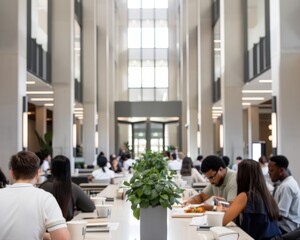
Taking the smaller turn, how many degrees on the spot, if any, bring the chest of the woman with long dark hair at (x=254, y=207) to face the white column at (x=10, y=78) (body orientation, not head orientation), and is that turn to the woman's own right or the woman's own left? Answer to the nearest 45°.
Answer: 0° — they already face it

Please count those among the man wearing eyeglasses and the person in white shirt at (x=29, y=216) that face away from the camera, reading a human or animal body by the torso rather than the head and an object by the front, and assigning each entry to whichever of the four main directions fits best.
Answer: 1

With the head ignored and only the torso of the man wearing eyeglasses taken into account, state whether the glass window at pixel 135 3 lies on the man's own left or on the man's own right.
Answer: on the man's own right

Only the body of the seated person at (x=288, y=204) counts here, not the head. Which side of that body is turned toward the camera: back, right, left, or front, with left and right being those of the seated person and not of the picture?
left

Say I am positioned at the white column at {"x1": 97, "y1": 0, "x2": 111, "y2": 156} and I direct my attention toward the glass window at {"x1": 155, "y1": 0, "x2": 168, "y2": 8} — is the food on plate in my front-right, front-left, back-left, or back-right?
back-right

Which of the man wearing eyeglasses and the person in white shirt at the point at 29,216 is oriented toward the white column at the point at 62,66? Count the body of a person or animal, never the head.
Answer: the person in white shirt

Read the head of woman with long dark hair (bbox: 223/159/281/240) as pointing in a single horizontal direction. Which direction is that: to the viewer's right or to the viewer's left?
to the viewer's left

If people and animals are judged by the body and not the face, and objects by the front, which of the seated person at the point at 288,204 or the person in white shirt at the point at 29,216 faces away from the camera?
the person in white shirt

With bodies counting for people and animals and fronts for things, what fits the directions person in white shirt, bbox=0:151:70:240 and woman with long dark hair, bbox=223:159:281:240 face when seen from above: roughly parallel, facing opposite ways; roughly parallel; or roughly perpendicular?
roughly parallel

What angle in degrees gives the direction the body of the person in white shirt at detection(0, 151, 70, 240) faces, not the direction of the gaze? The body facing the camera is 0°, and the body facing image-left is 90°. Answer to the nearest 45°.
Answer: approximately 180°

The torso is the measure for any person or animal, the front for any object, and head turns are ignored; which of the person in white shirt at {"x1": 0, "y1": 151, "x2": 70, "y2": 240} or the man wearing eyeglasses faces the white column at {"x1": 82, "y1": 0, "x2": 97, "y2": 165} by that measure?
the person in white shirt

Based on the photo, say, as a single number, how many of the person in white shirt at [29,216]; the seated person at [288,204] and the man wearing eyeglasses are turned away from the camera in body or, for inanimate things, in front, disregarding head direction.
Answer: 1
